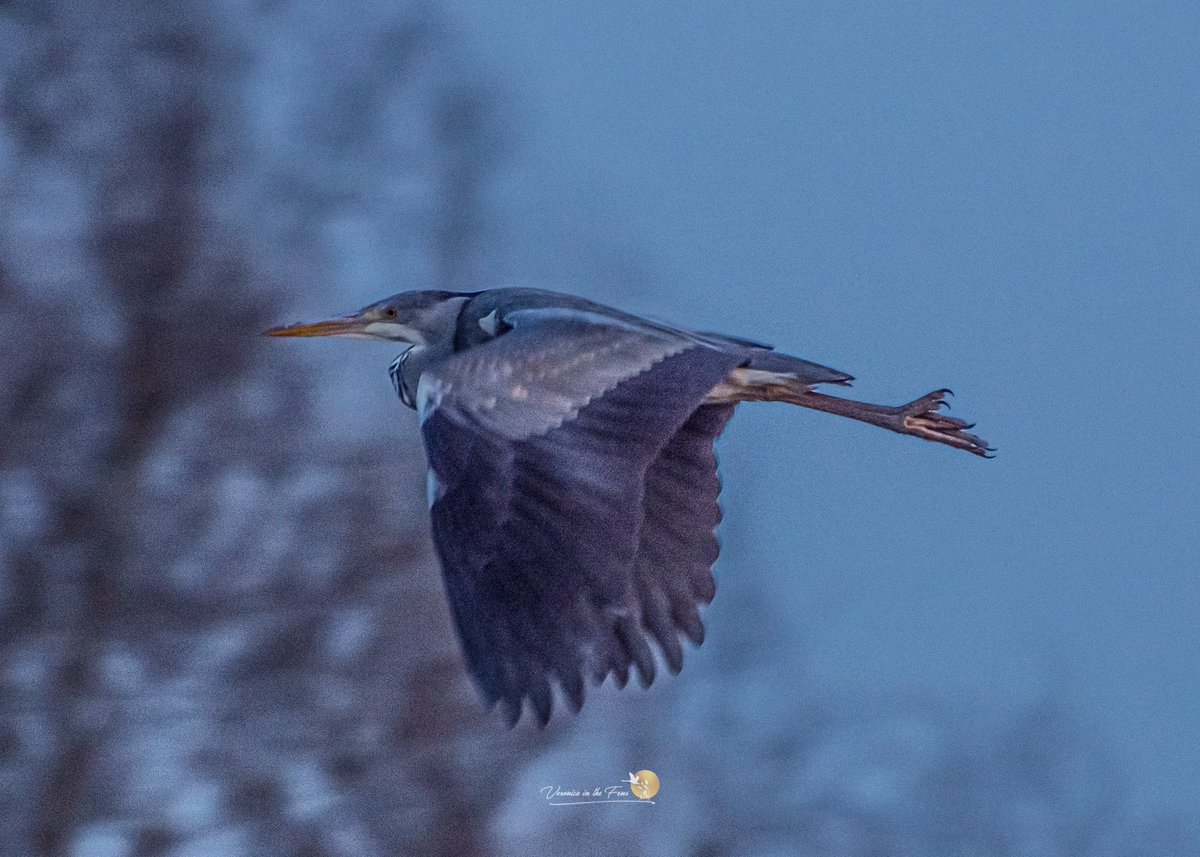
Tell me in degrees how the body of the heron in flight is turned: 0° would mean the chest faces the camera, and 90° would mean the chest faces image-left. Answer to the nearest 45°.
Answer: approximately 90°
